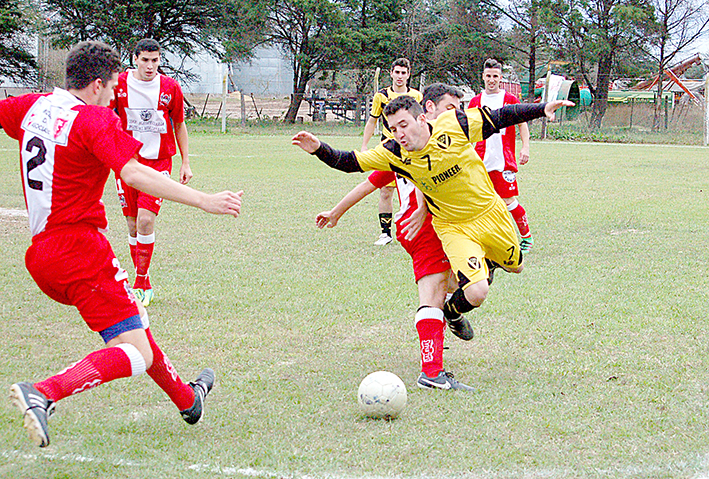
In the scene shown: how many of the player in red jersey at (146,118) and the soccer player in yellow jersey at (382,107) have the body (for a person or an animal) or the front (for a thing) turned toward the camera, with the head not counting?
2

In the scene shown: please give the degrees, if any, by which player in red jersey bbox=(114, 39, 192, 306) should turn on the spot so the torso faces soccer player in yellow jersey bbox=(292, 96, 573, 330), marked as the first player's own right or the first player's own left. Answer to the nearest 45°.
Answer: approximately 45° to the first player's own left

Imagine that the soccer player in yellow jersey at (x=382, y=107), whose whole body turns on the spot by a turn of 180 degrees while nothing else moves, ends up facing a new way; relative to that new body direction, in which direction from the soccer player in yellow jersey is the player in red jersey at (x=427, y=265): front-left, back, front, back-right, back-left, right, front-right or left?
back

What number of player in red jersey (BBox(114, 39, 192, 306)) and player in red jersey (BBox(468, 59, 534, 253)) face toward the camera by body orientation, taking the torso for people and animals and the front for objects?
2

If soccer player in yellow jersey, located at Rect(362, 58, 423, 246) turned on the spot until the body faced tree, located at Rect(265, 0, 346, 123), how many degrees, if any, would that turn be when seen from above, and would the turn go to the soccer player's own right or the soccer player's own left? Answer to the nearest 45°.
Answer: approximately 180°

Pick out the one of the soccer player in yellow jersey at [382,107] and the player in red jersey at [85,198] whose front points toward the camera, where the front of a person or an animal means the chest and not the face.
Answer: the soccer player in yellow jersey

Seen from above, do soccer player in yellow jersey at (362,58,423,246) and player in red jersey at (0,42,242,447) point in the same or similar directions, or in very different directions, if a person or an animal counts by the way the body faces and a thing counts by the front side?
very different directions

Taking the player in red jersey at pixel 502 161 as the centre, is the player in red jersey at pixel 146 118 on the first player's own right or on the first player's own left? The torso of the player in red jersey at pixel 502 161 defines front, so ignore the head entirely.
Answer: on the first player's own right

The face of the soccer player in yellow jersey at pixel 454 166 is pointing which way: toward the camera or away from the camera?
toward the camera

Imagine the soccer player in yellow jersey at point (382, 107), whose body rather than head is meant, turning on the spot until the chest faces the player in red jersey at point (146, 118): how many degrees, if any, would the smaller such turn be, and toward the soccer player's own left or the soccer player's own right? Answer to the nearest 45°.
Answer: approximately 45° to the soccer player's own right

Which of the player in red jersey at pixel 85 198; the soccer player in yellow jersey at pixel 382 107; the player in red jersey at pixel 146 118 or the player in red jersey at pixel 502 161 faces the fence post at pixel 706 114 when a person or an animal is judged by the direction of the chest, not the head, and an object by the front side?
the player in red jersey at pixel 85 198

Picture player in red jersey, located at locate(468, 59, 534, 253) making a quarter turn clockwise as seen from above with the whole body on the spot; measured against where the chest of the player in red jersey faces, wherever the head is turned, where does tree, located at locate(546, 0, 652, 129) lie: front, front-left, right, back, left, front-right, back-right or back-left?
right

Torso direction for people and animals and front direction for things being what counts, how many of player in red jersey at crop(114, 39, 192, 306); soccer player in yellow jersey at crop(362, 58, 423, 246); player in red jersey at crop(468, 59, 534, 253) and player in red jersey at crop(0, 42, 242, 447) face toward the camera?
3

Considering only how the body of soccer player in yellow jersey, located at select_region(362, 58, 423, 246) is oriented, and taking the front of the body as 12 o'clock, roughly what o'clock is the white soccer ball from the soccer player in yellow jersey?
The white soccer ball is roughly at 12 o'clock from the soccer player in yellow jersey.

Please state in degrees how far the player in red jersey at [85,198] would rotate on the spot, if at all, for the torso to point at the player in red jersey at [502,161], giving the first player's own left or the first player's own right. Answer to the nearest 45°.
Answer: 0° — they already face them

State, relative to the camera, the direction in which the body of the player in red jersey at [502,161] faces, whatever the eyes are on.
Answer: toward the camera

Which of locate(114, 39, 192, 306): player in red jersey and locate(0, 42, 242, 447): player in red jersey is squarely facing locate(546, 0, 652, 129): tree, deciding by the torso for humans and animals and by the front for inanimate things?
locate(0, 42, 242, 447): player in red jersey

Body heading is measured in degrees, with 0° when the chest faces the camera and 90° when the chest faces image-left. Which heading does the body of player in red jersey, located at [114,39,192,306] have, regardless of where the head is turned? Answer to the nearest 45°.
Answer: approximately 0°

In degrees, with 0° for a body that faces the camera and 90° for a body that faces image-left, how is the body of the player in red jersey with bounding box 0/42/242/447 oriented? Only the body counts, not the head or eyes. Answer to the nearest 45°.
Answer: approximately 225°
